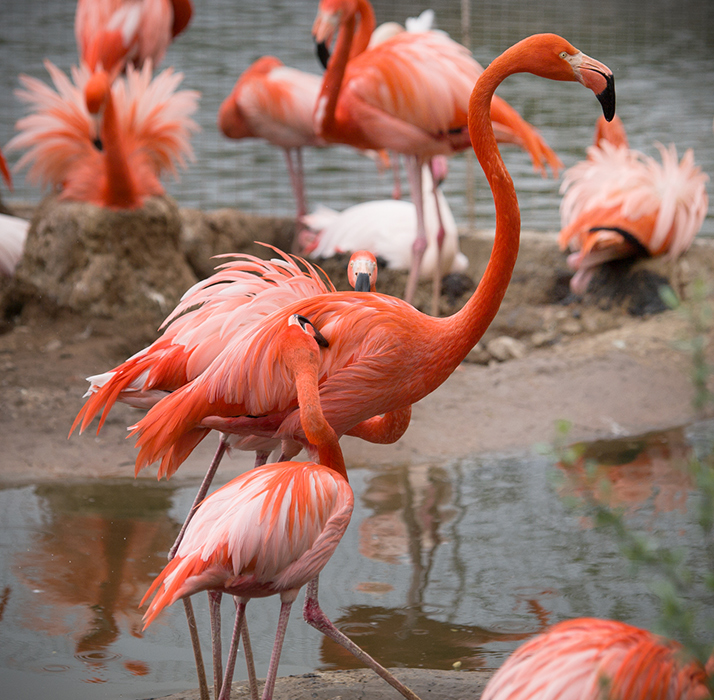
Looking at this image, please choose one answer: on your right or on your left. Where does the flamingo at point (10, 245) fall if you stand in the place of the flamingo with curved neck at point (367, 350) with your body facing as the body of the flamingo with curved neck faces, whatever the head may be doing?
on your left

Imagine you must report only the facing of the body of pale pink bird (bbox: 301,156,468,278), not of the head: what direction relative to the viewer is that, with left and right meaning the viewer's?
facing to the right of the viewer

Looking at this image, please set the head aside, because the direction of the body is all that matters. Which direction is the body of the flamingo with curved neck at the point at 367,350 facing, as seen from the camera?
to the viewer's right

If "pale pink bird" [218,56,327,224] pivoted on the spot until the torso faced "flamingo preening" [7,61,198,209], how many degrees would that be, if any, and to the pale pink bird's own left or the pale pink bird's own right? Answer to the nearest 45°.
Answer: approximately 45° to the pale pink bird's own left

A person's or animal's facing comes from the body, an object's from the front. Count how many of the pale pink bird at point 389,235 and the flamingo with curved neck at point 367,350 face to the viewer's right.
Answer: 2

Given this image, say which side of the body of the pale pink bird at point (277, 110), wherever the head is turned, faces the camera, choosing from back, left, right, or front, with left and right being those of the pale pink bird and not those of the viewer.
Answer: left

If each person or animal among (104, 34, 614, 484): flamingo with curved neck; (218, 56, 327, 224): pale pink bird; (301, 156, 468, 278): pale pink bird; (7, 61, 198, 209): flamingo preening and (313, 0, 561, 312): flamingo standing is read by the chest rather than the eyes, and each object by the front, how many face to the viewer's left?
2

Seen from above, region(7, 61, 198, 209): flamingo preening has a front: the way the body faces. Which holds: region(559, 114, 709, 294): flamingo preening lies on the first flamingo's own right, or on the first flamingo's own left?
on the first flamingo's own left

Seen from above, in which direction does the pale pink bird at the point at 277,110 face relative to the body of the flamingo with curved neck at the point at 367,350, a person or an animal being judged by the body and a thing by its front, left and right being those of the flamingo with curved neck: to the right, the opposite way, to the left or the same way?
the opposite way

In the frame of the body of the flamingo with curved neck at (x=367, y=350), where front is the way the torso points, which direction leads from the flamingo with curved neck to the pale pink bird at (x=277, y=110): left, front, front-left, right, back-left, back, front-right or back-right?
left

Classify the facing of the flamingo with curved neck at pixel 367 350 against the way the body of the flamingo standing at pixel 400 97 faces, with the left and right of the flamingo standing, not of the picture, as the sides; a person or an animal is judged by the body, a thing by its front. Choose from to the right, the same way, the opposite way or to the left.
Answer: the opposite way

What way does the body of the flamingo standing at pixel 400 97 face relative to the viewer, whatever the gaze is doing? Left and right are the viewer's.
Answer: facing to the left of the viewer
